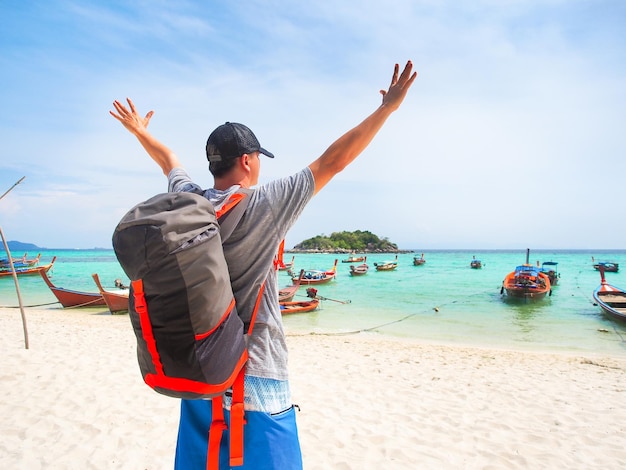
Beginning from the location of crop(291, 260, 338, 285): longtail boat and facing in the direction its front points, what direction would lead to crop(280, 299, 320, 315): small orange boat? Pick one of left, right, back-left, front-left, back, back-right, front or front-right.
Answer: right

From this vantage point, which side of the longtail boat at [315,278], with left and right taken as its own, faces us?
right

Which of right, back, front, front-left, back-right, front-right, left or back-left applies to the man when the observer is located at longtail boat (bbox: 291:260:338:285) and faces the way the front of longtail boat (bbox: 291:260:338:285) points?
right

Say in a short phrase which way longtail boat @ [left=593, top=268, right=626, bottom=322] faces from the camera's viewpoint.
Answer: facing away from the viewer and to the left of the viewer

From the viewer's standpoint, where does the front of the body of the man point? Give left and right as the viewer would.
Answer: facing away from the viewer and to the right of the viewer

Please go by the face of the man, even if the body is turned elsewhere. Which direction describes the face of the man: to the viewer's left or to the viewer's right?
to the viewer's right

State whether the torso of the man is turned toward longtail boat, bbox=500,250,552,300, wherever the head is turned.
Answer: yes

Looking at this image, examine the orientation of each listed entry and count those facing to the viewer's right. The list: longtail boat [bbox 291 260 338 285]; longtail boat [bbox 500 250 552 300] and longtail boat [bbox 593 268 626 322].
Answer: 1

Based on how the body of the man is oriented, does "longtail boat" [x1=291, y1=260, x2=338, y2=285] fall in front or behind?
in front

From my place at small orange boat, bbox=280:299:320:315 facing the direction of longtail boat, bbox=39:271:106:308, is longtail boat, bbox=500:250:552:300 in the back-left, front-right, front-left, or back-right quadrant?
back-right

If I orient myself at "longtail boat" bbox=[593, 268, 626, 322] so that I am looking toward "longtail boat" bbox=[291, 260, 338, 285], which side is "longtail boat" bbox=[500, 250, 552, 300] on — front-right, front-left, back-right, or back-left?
front-right

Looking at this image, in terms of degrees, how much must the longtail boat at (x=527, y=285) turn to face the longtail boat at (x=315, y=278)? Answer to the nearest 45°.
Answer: approximately 90° to its left

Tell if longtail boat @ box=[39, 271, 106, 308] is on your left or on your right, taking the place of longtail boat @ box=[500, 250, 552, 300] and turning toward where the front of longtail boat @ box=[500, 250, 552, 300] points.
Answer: on your left

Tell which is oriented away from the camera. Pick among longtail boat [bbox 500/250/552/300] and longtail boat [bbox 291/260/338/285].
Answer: longtail boat [bbox 500/250/552/300]

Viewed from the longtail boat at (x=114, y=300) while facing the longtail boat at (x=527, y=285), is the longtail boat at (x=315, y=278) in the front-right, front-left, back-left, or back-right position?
front-left
